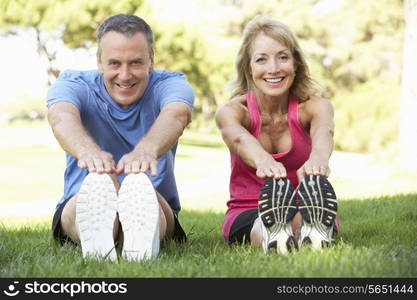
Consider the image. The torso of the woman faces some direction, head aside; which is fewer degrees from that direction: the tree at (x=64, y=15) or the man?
the man

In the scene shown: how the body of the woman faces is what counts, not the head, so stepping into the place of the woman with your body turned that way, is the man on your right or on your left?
on your right

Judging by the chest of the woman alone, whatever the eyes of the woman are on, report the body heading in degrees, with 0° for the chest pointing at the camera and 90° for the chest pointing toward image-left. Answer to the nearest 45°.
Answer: approximately 0°

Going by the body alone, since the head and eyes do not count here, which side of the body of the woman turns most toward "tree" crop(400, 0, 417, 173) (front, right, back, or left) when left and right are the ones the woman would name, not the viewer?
back

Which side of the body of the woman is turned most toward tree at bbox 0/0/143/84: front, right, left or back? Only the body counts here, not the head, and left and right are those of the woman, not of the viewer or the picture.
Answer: back

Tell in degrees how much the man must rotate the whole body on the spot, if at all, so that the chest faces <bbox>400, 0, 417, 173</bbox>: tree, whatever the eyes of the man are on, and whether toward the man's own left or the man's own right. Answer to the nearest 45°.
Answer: approximately 135° to the man's own left

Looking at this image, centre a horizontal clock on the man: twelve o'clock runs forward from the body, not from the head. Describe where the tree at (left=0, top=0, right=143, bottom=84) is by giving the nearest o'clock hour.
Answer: The tree is roughly at 6 o'clock from the man.

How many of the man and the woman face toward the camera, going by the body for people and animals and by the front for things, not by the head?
2
